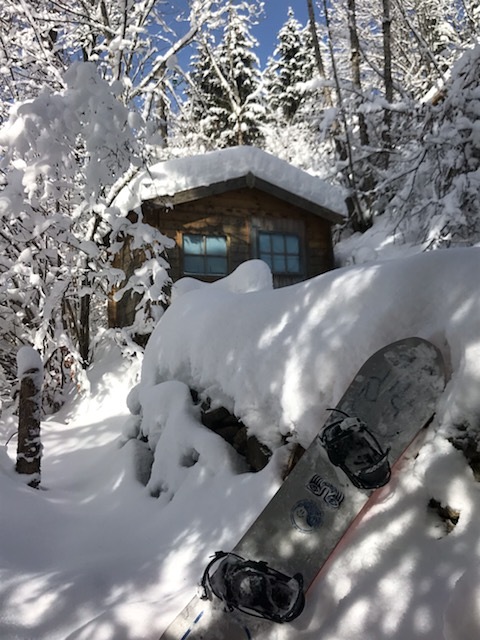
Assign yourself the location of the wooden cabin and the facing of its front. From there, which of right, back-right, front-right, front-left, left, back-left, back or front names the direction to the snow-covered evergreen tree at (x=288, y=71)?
back

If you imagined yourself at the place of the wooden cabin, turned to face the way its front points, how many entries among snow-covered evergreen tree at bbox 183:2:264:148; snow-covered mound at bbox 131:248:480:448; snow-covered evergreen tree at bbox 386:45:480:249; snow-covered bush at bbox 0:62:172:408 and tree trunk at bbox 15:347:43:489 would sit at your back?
1

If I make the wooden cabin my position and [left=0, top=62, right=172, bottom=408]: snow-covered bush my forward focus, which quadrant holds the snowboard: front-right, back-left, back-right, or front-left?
front-left

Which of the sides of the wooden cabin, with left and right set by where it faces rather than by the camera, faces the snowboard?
front

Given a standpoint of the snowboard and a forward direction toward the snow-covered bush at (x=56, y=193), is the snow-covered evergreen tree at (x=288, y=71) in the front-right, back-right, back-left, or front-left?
front-right

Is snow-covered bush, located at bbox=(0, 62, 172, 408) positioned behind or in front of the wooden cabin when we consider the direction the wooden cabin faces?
in front

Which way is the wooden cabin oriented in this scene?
toward the camera

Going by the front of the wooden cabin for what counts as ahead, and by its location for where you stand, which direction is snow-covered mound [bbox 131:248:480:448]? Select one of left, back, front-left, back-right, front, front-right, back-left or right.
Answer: front

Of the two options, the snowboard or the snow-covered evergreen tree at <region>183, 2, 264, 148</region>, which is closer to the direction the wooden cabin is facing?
the snowboard

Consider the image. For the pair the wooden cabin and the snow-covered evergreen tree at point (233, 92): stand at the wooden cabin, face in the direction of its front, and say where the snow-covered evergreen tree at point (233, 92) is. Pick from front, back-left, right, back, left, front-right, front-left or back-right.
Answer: back

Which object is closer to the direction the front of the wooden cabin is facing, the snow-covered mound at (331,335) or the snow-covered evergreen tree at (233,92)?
the snow-covered mound
